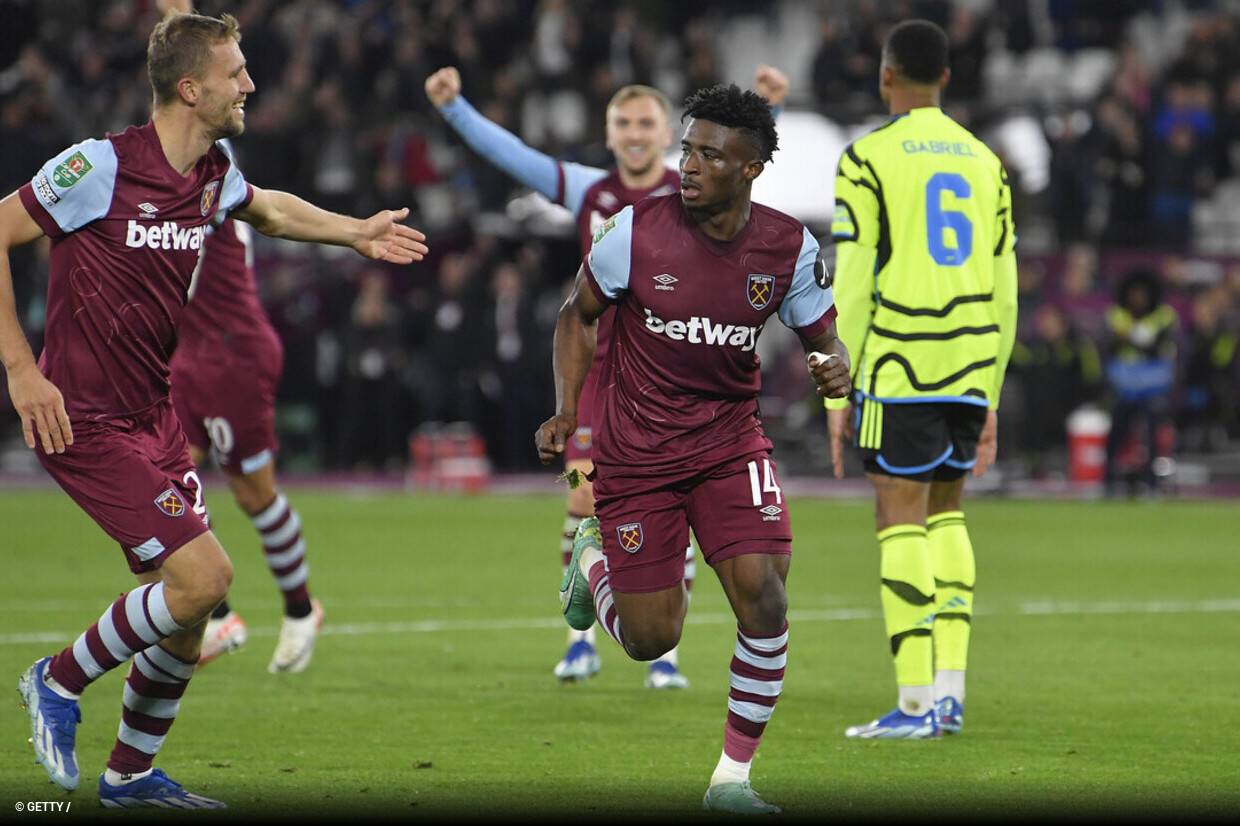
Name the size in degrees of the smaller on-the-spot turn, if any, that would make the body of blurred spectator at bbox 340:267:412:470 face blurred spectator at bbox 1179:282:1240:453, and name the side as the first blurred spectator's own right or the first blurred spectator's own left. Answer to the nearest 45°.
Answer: approximately 90° to the first blurred spectator's own left

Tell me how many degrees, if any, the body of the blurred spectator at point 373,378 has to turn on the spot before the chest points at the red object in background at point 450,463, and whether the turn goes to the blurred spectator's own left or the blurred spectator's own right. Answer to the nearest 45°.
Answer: approximately 45° to the blurred spectator's own left

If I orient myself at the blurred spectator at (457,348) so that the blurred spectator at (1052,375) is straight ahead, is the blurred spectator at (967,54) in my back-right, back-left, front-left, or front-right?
front-left

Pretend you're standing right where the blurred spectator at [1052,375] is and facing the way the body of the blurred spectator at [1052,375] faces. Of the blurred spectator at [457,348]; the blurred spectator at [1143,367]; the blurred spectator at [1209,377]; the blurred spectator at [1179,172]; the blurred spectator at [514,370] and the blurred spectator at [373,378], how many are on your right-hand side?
3

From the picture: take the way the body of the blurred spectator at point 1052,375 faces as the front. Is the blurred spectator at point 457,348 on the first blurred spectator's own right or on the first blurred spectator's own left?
on the first blurred spectator's own right

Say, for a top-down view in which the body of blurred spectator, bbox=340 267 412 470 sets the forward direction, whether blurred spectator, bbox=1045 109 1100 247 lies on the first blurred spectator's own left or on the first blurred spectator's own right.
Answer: on the first blurred spectator's own left

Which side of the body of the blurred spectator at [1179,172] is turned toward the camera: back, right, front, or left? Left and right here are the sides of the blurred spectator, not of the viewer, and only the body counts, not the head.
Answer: front

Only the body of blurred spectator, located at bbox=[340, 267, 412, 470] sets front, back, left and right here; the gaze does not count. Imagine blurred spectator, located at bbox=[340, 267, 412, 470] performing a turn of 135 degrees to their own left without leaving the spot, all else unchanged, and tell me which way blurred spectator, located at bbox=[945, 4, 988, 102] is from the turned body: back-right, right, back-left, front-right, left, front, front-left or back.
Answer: front-right

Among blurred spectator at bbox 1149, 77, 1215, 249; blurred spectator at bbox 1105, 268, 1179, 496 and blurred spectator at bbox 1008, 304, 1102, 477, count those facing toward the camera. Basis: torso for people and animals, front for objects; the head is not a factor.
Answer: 3

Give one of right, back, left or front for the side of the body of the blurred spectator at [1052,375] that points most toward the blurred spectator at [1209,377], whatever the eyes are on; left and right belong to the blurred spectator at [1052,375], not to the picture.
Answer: left

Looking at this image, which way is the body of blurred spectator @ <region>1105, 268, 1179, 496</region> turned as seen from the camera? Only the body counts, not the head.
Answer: toward the camera

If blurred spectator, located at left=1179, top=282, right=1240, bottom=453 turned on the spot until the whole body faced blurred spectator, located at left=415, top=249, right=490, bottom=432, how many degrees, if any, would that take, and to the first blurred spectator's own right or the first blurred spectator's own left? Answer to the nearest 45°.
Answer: approximately 90° to the first blurred spectator's own right
